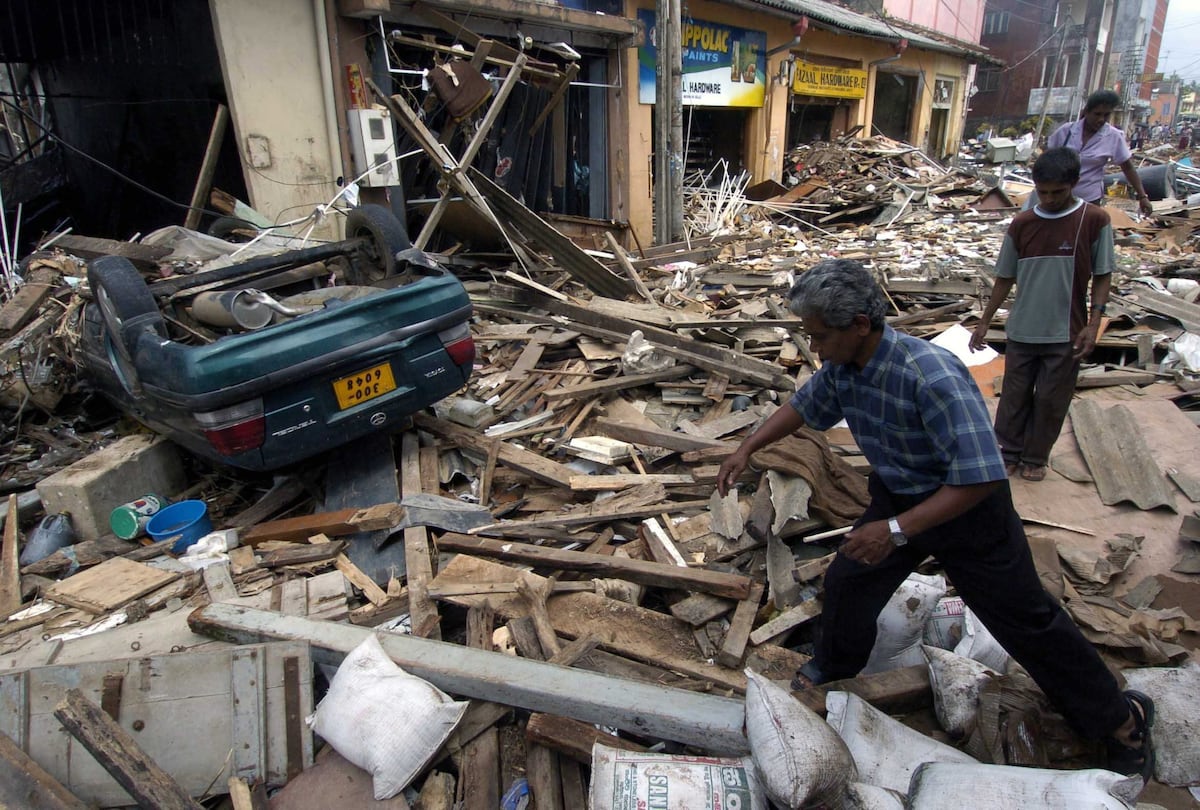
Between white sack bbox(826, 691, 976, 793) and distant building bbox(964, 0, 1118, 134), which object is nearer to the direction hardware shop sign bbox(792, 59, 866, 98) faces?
the white sack

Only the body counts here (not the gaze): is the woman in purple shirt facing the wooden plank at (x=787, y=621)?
yes

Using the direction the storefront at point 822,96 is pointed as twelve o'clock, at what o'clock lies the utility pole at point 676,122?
The utility pole is roughly at 2 o'clock from the storefront.

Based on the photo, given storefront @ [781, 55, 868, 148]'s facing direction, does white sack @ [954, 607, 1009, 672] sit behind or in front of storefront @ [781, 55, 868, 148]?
in front

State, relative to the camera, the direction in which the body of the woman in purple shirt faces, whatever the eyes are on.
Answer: toward the camera

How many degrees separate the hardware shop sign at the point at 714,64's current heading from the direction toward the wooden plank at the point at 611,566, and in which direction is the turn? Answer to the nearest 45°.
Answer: approximately 45° to its right

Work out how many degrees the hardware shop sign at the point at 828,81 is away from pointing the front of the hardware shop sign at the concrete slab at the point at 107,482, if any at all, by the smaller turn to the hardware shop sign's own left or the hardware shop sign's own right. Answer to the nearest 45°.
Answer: approximately 45° to the hardware shop sign's own right

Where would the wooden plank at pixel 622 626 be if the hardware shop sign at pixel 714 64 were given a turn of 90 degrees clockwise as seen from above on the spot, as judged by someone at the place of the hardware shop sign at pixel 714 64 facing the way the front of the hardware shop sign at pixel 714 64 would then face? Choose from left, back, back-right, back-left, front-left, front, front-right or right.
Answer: front-left

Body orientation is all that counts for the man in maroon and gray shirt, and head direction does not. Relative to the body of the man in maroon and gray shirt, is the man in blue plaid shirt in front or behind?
in front
